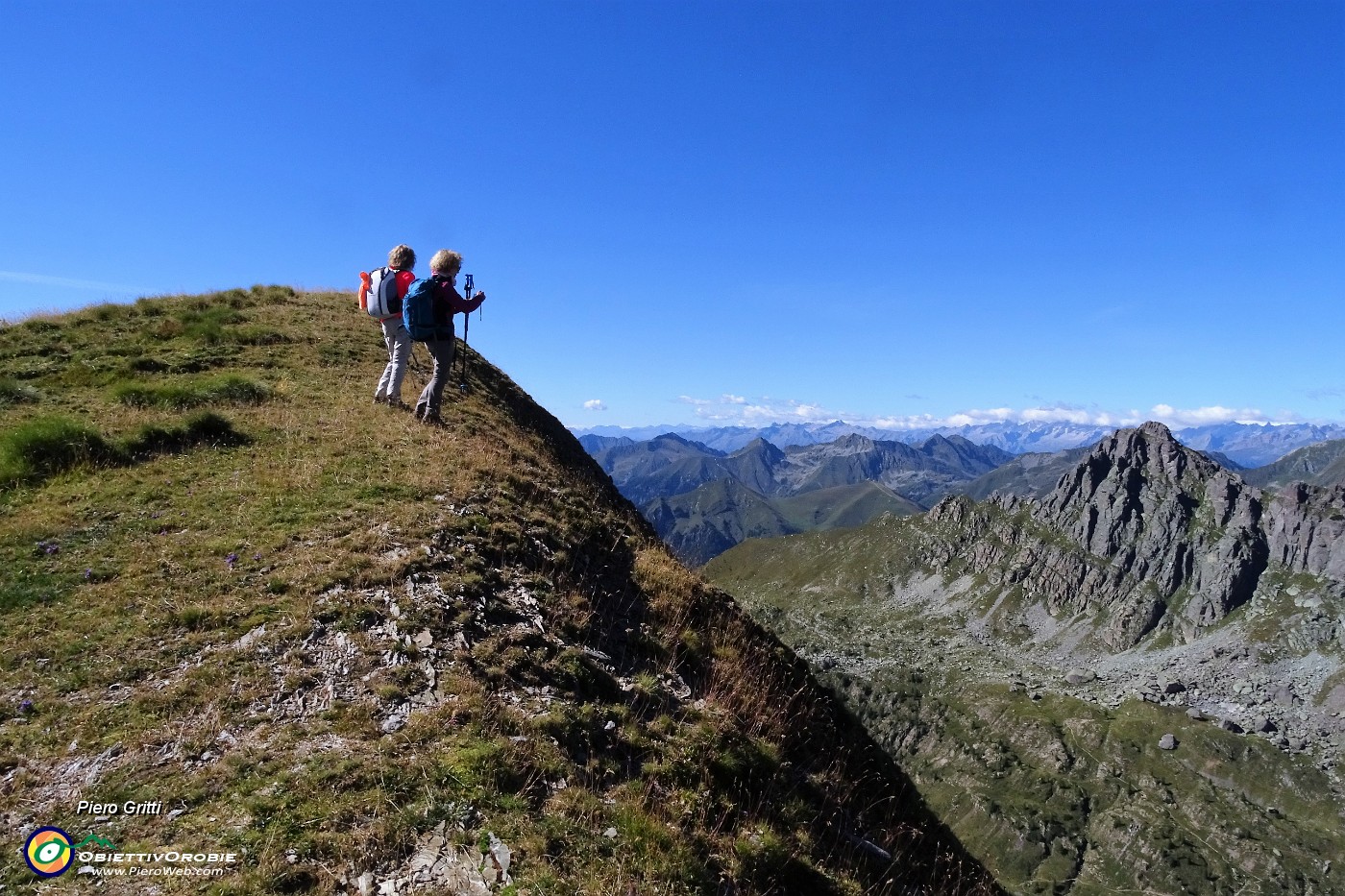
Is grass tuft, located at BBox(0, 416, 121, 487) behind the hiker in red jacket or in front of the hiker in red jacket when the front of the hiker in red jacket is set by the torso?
behind

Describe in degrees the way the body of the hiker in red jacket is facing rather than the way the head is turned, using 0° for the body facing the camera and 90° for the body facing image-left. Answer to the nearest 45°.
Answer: approximately 225°

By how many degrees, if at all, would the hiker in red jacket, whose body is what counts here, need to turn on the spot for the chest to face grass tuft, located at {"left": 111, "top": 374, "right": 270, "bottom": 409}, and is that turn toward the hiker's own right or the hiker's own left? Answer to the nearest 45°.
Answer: approximately 90° to the hiker's own left
